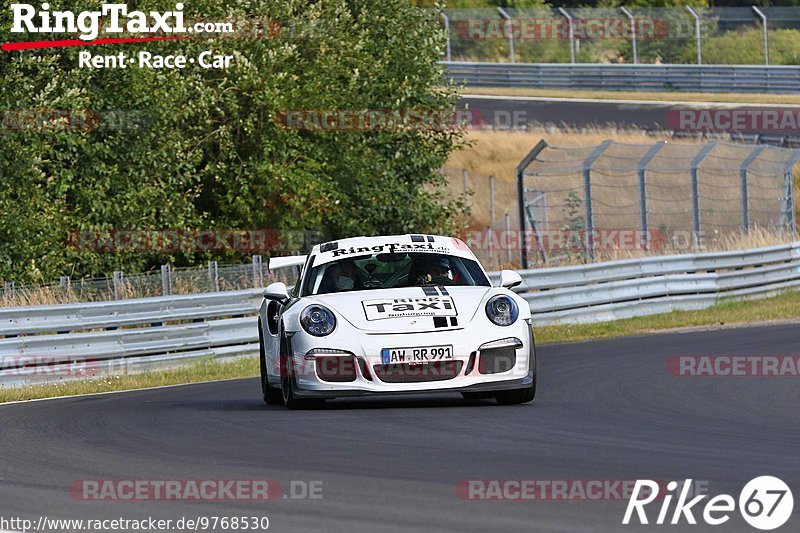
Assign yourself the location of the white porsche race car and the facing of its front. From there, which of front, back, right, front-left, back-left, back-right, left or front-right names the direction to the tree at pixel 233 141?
back

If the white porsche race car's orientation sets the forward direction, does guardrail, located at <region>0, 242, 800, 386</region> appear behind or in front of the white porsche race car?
behind

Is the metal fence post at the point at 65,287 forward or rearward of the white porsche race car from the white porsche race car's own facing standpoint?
rearward

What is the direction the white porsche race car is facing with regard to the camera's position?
facing the viewer

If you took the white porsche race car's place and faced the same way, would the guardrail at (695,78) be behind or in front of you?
behind

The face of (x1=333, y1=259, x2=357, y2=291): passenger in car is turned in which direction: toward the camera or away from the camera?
toward the camera

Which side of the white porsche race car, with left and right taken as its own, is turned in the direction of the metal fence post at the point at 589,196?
back

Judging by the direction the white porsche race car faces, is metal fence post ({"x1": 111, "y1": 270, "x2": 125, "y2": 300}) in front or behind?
behind

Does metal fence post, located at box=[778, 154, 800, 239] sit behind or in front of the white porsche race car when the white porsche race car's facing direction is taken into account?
behind

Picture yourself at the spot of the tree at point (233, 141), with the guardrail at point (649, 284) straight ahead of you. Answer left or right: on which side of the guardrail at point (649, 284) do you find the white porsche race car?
right

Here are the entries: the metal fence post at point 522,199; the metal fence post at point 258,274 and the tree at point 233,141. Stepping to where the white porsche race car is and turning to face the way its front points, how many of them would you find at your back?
3

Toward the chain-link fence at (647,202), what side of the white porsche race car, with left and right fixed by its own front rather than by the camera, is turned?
back

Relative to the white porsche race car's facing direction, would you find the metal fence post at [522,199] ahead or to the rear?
to the rear
